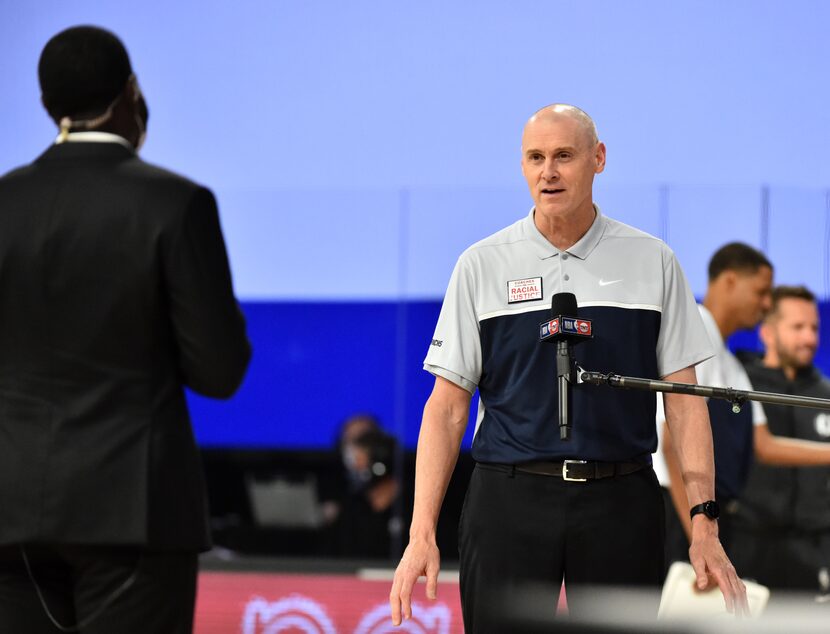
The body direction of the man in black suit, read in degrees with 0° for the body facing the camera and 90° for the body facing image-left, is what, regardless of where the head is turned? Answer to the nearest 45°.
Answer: approximately 225°

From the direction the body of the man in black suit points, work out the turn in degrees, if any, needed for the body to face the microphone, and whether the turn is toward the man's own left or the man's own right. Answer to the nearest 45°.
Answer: approximately 45° to the man's own right

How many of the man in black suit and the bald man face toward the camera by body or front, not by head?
1

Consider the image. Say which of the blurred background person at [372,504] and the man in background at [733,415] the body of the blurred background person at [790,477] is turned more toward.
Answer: the man in background

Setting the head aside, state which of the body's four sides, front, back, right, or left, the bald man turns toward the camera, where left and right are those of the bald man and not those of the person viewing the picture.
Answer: front

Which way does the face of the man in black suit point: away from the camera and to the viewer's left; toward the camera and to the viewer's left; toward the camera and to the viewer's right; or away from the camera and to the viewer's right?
away from the camera and to the viewer's right

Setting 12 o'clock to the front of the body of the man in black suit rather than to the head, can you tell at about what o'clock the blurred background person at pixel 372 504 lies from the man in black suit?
The blurred background person is roughly at 11 o'clock from the man in black suit.

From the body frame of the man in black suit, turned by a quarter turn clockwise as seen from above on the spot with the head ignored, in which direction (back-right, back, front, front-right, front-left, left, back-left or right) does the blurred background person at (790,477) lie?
left

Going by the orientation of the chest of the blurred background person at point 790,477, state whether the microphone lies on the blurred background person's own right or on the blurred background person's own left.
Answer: on the blurred background person's own right

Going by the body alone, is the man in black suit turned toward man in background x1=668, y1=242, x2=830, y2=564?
yes

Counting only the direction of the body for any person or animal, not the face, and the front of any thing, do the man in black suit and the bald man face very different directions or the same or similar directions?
very different directions

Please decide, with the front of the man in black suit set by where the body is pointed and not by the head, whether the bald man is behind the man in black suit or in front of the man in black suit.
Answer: in front

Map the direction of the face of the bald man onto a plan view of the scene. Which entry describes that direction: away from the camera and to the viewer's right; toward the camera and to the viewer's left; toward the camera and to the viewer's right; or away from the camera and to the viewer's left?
toward the camera and to the viewer's left

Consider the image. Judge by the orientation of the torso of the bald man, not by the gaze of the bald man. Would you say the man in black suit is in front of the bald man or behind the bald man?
in front
